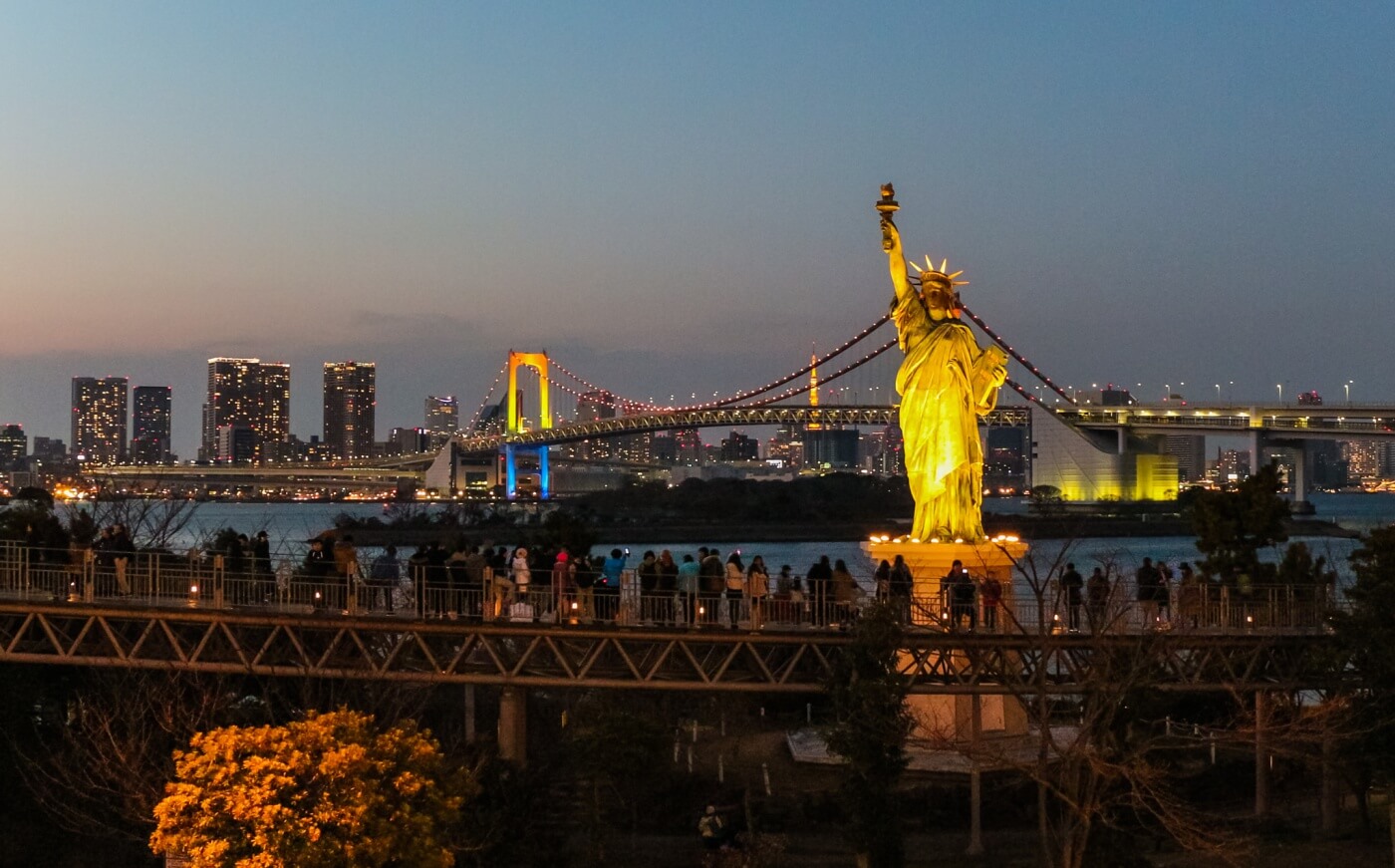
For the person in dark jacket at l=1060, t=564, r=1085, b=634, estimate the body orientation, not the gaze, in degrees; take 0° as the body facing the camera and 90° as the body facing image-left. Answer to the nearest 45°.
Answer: approximately 180°

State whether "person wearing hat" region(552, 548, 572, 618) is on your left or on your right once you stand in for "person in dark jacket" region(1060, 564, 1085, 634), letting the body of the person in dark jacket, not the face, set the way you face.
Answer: on your left

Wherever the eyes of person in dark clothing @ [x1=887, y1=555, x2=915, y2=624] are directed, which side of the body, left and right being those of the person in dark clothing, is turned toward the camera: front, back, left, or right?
back

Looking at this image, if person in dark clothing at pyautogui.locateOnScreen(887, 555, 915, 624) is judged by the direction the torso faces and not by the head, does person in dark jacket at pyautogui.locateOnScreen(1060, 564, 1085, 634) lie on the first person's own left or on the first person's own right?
on the first person's own right

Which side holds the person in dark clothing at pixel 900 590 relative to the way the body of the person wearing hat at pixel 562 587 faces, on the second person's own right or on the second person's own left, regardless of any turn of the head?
on the second person's own right

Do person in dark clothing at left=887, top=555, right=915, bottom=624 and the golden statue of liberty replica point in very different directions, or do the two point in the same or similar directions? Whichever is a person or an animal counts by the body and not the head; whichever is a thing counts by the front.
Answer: very different directions

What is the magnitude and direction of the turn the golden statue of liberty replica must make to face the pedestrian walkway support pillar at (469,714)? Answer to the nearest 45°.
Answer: approximately 90° to its right

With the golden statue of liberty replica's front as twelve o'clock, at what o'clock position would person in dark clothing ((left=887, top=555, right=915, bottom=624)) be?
The person in dark clothing is roughly at 12 o'clock from the golden statue of liberty replica.

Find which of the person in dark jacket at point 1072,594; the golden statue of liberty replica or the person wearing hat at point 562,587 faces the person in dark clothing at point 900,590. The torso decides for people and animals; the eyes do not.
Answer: the golden statue of liberty replica

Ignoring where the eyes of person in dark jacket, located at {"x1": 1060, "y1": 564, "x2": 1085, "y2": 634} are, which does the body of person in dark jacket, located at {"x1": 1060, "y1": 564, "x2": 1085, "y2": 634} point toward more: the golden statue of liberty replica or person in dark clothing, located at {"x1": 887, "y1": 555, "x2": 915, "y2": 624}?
the golden statue of liberty replica

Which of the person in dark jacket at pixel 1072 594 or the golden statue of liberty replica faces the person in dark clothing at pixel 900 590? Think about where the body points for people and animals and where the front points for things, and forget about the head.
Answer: the golden statue of liberty replica

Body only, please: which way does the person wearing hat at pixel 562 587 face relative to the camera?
away from the camera

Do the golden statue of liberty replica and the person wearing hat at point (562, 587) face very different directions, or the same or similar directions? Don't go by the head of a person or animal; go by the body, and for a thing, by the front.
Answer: very different directions

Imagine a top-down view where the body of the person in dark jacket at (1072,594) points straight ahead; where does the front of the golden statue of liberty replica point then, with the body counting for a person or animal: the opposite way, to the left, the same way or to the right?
the opposite way
